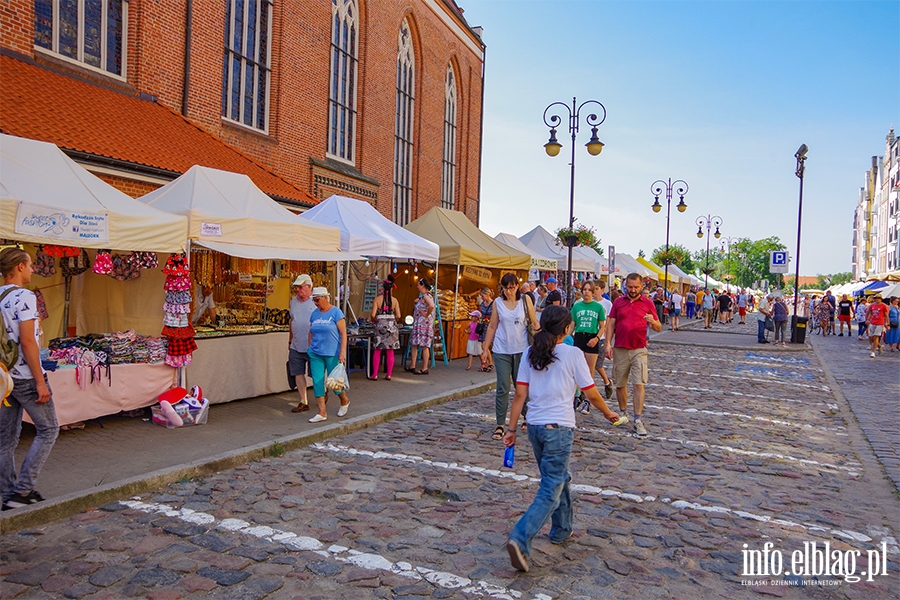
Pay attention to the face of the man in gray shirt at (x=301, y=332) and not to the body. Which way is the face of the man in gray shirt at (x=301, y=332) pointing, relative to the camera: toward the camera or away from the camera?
toward the camera

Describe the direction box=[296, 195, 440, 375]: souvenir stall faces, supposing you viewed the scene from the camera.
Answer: facing the viewer and to the right of the viewer

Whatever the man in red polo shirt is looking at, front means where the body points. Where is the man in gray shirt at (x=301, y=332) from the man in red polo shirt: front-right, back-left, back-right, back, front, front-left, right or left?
right

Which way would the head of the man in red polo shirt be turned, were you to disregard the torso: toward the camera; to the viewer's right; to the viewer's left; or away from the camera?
toward the camera

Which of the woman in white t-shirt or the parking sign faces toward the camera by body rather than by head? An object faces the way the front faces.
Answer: the parking sign

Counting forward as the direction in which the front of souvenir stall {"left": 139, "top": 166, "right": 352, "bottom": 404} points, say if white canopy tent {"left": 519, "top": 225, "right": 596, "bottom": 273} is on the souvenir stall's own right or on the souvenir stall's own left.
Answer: on the souvenir stall's own left

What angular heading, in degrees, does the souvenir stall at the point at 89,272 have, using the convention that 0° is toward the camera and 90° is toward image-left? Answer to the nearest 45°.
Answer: approximately 315°

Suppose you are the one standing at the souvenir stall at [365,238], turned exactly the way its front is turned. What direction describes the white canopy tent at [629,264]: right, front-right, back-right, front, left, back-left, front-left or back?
left

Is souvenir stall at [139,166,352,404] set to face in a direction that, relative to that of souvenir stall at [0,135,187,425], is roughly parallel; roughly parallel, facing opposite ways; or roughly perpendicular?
roughly parallel

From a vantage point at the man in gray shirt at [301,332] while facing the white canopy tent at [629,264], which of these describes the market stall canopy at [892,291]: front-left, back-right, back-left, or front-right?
front-right

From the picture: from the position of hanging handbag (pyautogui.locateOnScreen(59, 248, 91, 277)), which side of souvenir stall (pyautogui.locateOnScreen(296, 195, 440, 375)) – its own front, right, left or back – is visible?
right

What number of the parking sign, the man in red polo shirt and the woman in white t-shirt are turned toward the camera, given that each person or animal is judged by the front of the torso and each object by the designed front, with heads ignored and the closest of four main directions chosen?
2

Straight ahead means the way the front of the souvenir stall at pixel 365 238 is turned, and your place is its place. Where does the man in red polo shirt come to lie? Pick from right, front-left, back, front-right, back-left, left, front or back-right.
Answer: front

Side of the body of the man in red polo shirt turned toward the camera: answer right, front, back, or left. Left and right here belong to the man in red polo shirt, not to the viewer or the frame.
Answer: front

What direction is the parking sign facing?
toward the camera

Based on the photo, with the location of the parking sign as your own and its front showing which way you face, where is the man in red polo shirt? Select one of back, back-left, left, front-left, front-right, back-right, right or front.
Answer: front

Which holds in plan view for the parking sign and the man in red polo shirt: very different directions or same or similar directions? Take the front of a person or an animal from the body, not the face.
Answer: same or similar directions
